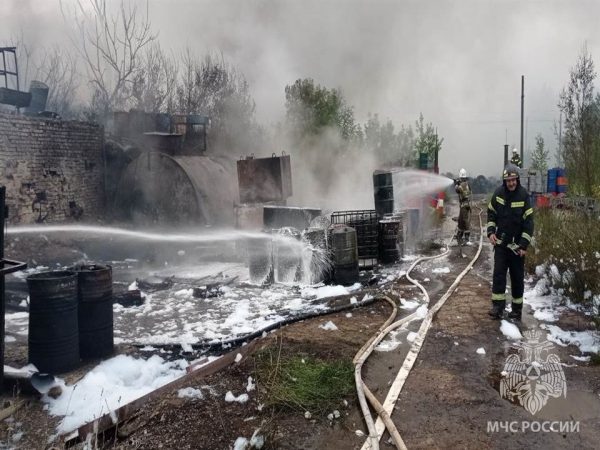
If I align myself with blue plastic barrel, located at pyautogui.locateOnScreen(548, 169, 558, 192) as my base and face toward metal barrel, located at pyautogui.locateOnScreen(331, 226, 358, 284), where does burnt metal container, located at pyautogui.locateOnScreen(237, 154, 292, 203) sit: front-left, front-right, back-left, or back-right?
front-right

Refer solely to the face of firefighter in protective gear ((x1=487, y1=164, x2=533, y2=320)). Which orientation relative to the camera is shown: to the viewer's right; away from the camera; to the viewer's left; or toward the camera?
toward the camera

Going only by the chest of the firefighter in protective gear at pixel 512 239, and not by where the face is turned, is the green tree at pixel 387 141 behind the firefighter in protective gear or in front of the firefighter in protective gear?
behind

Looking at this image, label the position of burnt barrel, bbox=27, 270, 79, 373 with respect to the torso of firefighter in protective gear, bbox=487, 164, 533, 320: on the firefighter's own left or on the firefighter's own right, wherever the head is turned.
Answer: on the firefighter's own right

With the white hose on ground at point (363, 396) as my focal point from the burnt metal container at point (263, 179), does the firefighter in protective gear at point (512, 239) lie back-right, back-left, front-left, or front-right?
front-left

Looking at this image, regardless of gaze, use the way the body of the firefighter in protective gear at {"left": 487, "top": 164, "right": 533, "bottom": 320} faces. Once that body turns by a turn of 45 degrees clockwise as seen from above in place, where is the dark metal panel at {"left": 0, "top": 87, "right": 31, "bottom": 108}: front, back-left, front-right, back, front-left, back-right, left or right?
front-right

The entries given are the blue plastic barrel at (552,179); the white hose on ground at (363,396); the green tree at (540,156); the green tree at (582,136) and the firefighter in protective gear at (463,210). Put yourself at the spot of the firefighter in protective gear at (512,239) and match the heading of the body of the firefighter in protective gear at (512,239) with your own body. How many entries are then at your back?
4

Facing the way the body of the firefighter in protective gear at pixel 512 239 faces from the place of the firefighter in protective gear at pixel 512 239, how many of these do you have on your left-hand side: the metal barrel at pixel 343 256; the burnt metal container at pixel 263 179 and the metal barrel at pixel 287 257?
0

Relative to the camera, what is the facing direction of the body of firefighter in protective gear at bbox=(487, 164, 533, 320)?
toward the camera

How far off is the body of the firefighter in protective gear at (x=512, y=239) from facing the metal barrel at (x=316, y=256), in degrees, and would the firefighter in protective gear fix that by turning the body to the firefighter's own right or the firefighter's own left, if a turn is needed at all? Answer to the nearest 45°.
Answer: approximately 90° to the firefighter's own right

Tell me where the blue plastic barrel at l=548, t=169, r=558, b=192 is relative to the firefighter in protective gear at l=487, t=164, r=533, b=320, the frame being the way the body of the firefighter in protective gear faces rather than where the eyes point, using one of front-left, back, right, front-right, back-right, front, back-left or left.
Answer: back

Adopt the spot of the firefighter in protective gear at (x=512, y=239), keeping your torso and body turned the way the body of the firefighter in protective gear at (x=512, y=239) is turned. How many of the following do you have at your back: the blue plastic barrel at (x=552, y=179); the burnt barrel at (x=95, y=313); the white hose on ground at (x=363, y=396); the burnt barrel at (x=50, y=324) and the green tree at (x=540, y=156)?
2

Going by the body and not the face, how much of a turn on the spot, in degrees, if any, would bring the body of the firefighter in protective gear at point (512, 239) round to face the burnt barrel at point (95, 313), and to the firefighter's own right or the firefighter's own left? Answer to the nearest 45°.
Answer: approximately 45° to the firefighter's own right

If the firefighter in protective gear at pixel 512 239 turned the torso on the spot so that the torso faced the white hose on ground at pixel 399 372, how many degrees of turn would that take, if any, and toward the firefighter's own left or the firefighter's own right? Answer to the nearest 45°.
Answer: approximately 45° to the firefighter's own right

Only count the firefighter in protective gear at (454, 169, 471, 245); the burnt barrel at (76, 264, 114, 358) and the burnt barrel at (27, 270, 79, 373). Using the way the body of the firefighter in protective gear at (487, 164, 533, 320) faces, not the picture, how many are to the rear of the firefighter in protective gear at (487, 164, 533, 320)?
1

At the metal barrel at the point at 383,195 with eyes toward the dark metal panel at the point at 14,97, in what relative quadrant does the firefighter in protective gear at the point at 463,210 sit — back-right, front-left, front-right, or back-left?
back-right

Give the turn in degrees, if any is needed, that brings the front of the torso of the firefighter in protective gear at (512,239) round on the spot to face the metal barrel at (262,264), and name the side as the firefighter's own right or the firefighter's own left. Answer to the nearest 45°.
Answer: approximately 90° to the firefighter's own right

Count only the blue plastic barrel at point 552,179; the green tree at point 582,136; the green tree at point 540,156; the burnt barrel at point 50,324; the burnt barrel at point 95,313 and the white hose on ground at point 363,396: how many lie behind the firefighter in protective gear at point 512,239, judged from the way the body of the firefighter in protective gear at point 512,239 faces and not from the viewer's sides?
3

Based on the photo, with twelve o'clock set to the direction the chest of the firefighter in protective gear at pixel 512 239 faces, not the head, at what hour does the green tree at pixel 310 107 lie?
The green tree is roughly at 5 o'clock from the firefighter in protective gear.

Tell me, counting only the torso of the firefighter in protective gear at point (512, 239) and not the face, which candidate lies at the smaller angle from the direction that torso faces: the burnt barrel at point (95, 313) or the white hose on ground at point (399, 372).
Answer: the white hose on ground

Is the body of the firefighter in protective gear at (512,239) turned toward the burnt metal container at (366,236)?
no

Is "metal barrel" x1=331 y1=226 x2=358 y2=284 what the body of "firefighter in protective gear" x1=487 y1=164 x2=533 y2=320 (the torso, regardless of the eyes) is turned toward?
no
